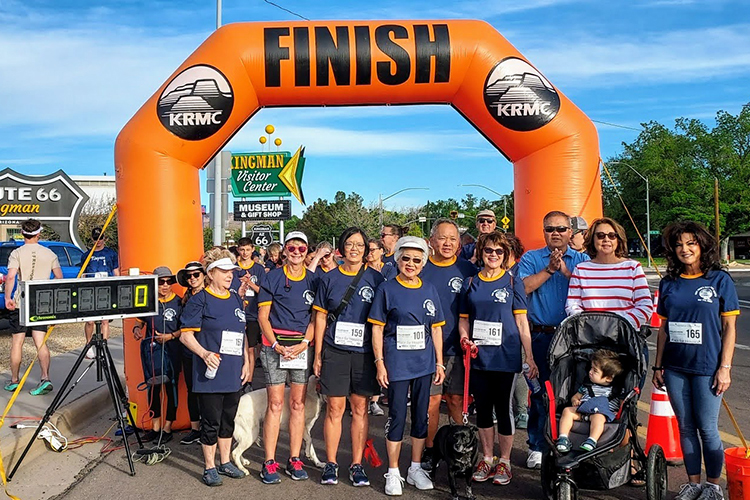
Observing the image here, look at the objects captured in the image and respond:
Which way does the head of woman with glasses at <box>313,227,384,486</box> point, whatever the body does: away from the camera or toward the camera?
toward the camera

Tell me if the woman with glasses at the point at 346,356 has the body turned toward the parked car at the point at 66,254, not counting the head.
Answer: no

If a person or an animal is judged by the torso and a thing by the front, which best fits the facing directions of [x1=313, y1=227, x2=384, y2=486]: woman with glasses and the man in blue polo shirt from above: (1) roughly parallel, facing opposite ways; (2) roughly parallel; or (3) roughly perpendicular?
roughly parallel

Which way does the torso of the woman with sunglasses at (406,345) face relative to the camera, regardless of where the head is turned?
toward the camera

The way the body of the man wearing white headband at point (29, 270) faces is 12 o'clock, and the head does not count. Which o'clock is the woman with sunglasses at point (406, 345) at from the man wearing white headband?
The woman with sunglasses is roughly at 5 o'clock from the man wearing white headband.

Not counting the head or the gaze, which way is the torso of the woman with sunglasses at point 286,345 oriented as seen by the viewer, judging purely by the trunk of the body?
toward the camera

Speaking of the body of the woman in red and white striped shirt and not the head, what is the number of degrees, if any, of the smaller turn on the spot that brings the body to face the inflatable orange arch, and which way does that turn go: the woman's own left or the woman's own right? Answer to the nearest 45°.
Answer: approximately 90° to the woman's own right

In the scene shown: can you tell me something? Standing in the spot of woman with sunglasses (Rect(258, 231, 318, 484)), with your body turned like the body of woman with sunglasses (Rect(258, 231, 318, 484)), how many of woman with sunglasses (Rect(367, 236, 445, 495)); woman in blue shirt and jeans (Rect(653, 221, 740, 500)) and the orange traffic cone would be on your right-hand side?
0

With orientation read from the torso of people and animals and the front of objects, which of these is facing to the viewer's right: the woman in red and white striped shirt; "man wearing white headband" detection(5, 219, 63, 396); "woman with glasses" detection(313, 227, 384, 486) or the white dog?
the white dog

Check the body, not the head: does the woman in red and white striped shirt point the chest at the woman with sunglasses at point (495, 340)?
no

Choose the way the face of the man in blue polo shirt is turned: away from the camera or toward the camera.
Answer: toward the camera

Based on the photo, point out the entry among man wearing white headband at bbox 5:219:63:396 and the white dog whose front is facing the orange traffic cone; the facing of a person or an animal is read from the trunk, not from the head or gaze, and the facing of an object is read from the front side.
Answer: the white dog

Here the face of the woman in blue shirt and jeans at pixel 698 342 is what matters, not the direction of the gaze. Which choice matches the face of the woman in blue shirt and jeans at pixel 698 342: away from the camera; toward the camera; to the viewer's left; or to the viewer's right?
toward the camera

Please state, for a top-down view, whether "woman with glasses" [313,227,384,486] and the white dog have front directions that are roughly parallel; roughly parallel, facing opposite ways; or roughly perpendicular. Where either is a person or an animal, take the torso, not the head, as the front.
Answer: roughly perpendicular

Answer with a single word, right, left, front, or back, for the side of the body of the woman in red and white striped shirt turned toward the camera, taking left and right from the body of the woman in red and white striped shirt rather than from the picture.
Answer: front

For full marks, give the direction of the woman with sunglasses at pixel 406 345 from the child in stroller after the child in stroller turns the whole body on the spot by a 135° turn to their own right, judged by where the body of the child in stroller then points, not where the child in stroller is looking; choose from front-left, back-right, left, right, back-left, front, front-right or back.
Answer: left
